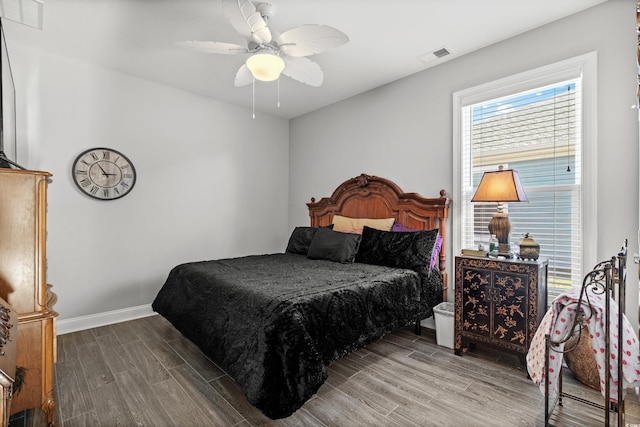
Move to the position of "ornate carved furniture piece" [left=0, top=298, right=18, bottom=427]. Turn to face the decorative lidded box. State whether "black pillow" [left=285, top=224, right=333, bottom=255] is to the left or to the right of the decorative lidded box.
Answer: left

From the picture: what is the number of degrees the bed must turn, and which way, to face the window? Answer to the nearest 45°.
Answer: approximately 135° to its left

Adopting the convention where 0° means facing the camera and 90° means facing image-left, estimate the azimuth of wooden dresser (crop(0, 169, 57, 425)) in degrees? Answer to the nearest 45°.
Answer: approximately 270°

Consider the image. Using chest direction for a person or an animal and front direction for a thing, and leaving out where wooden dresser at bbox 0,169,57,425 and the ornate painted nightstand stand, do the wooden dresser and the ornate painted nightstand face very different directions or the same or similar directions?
very different directions

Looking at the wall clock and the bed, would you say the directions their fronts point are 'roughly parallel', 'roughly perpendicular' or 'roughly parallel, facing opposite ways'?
roughly perpendicular

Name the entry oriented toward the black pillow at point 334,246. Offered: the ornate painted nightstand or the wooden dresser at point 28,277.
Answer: the wooden dresser

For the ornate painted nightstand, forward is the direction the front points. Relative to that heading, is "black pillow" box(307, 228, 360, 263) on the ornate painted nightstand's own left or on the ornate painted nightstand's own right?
on the ornate painted nightstand's own right
